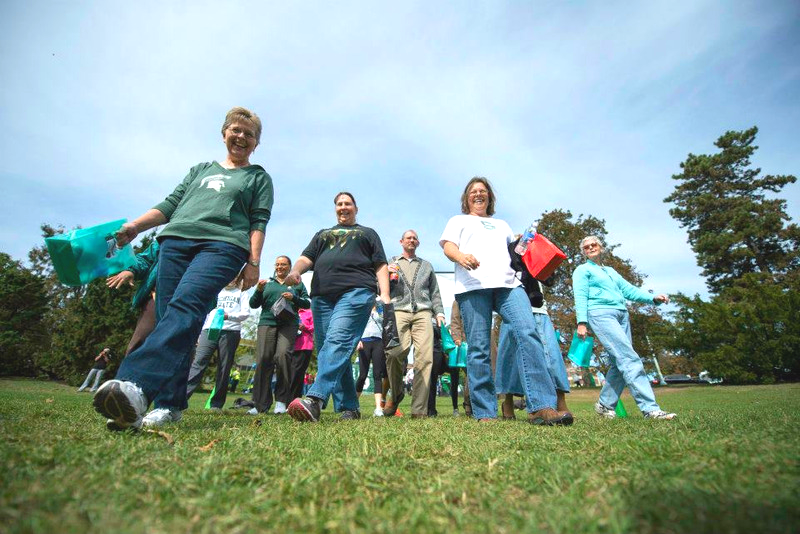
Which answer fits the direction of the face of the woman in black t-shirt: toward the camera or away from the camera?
toward the camera

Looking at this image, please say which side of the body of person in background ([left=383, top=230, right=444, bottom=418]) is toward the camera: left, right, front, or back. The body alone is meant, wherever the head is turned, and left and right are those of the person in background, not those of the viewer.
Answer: front

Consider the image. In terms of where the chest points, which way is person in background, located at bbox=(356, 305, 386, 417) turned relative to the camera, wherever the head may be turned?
toward the camera

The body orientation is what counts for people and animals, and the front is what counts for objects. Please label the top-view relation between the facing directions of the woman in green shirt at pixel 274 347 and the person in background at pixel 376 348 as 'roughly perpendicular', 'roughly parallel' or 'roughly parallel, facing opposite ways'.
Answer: roughly parallel

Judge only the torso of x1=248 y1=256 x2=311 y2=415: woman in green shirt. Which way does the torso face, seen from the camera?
toward the camera

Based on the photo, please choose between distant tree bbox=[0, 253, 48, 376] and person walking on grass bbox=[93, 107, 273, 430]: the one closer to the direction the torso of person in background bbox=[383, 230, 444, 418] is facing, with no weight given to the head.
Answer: the person walking on grass

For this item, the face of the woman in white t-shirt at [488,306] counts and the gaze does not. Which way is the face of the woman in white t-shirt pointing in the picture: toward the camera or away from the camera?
toward the camera

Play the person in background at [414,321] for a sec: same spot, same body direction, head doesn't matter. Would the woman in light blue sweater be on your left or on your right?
on your left

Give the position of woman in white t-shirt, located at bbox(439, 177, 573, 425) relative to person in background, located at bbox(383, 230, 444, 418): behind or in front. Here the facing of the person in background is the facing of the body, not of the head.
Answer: in front

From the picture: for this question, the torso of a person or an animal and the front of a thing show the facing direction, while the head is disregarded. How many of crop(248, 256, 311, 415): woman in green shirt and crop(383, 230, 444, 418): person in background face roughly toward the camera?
2

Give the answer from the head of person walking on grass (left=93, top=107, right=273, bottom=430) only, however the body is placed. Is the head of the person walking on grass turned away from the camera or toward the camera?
toward the camera
